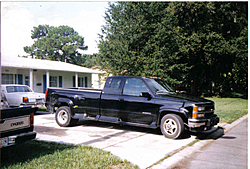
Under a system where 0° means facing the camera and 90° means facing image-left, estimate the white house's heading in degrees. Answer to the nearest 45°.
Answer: approximately 315°

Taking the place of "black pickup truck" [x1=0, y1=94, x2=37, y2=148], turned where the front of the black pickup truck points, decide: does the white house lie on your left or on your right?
on your right

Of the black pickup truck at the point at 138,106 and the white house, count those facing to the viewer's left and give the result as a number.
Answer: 0

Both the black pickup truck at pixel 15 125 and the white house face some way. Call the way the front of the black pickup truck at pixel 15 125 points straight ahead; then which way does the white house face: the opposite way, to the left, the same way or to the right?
the opposite way

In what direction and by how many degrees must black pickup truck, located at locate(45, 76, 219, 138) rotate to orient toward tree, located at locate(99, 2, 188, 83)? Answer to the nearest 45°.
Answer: approximately 135° to its left

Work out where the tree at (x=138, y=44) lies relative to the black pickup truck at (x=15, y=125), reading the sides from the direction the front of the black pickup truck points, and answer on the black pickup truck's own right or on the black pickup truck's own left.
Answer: on the black pickup truck's own right

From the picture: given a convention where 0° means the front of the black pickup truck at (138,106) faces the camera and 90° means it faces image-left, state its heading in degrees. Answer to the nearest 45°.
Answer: approximately 315°

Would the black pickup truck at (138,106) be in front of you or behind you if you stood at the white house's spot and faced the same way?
in front

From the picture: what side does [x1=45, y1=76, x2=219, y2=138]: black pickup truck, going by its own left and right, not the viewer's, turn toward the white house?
back

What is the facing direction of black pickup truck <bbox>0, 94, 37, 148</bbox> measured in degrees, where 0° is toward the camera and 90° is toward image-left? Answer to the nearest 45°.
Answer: approximately 135°

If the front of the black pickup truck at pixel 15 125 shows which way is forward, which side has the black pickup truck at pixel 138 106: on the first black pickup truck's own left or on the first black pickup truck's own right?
on the first black pickup truck's own right

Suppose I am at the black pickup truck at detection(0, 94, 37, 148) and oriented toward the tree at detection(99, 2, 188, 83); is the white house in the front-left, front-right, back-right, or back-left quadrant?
front-left

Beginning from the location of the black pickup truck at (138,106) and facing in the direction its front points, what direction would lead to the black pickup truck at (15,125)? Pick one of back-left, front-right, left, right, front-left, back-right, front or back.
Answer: right

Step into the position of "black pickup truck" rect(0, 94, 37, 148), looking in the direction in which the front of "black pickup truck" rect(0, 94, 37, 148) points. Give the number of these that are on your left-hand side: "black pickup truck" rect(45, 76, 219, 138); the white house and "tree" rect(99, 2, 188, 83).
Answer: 0

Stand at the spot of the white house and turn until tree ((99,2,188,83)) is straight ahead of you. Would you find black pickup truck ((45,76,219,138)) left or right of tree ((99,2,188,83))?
right
